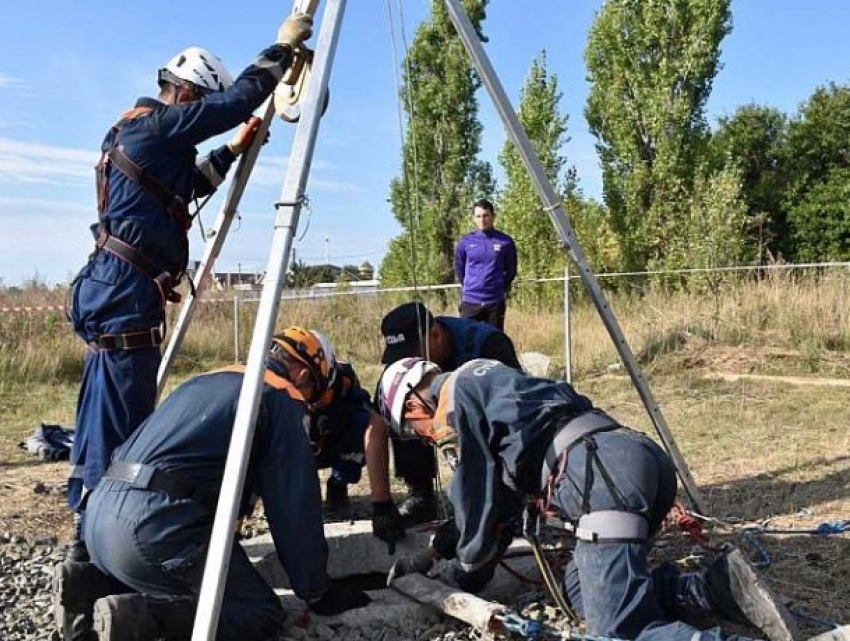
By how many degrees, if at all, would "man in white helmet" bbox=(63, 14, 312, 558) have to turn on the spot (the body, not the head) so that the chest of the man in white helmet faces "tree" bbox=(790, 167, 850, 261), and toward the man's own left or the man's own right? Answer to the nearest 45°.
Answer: approximately 45° to the man's own left

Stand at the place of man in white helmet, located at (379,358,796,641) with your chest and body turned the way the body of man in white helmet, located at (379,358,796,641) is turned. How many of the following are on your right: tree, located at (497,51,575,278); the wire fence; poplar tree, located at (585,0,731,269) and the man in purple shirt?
4

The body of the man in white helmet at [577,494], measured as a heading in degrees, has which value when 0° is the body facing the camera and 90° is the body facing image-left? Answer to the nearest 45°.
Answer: approximately 90°

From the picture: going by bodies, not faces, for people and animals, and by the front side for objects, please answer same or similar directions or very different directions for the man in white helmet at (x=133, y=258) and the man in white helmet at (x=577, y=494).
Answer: very different directions

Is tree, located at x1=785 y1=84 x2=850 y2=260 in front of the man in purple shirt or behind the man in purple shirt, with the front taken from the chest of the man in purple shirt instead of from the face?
behind

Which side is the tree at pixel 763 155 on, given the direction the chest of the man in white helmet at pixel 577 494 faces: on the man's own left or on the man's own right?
on the man's own right

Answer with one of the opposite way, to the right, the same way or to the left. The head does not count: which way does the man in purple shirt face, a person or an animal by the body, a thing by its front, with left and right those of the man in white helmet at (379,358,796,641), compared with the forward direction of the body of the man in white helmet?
to the left

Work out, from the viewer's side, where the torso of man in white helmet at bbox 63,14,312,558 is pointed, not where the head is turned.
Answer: to the viewer's right

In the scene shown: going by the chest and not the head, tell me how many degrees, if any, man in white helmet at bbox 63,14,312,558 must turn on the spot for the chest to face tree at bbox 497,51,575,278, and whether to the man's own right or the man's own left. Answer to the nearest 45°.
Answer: approximately 45° to the man's own left
